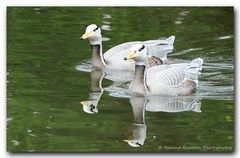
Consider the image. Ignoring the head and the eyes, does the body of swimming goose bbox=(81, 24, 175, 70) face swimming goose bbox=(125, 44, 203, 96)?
no

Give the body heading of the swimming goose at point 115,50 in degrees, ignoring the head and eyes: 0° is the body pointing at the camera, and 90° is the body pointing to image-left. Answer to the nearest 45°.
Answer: approximately 90°
